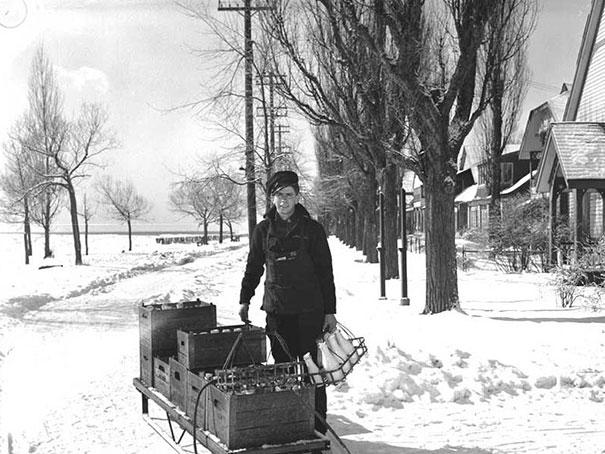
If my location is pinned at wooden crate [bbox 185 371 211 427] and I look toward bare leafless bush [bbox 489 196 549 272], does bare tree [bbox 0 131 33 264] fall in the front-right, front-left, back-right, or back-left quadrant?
front-left

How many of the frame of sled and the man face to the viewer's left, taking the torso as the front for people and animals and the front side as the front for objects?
0

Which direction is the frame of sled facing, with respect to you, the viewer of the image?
facing the viewer and to the right of the viewer

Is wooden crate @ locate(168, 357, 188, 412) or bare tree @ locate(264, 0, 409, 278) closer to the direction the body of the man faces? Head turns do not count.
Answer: the wooden crate

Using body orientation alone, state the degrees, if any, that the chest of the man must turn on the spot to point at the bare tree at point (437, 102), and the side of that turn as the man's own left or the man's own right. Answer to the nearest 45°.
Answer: approximately 135° to the man's own left

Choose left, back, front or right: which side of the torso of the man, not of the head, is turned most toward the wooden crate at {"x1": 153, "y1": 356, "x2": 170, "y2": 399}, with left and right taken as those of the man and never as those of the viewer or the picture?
right

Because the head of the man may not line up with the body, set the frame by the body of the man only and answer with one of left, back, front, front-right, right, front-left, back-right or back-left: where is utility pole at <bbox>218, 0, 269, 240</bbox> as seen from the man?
back

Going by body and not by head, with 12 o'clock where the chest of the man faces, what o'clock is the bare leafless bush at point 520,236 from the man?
The bare leafless bush is roughly at 7 o'clock from the man.

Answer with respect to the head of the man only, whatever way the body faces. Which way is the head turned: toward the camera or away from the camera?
toward the camera

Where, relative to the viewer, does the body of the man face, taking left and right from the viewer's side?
facing the viewer
